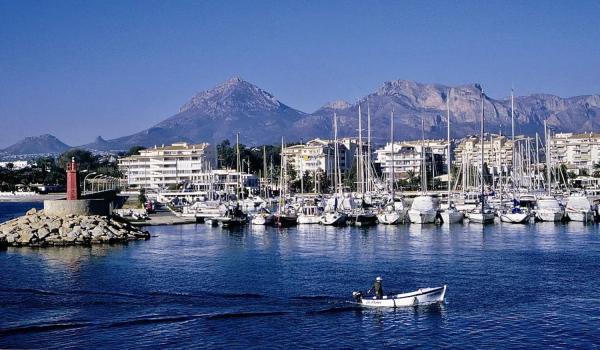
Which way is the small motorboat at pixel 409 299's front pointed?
to the viewer's right
